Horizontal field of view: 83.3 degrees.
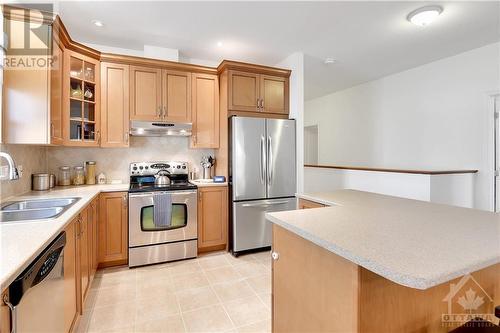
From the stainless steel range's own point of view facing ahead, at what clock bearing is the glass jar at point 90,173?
The glass jar is roughly at 4 o'clock from the stainless steel range.

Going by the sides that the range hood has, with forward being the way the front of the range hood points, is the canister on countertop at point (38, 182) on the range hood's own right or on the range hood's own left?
on the range hood's own right

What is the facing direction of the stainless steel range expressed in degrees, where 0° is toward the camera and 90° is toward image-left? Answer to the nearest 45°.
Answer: approximately 0°

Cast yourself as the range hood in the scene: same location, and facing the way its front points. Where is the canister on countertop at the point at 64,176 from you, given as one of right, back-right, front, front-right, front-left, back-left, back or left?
right

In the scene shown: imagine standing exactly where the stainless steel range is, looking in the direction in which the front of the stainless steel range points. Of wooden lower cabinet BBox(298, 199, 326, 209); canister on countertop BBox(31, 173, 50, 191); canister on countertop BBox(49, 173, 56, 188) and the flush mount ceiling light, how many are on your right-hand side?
2

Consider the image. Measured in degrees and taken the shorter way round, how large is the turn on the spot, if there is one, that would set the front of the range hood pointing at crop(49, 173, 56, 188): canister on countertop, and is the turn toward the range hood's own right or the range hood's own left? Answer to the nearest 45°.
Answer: approximately 90° to the range hood's own right

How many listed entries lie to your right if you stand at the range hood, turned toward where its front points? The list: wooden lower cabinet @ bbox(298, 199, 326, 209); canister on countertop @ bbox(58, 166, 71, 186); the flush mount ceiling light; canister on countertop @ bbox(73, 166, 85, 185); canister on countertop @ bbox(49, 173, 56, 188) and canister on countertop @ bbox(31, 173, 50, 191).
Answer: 4

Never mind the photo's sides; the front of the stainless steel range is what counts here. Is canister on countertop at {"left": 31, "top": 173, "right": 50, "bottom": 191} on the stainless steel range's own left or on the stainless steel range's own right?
on the stainless steel range's own right

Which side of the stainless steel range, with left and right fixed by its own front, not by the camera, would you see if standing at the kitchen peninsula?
front

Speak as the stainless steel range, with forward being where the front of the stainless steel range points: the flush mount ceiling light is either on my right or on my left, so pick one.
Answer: on my left

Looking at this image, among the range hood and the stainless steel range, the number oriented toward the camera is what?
2
